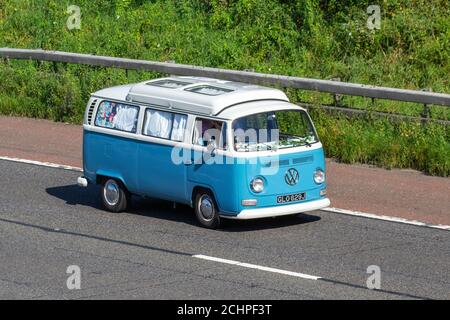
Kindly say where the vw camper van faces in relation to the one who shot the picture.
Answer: facing the viewer and to the right of the viewer

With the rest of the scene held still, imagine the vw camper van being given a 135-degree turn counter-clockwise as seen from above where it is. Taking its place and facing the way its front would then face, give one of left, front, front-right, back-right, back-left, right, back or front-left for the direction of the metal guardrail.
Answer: front
